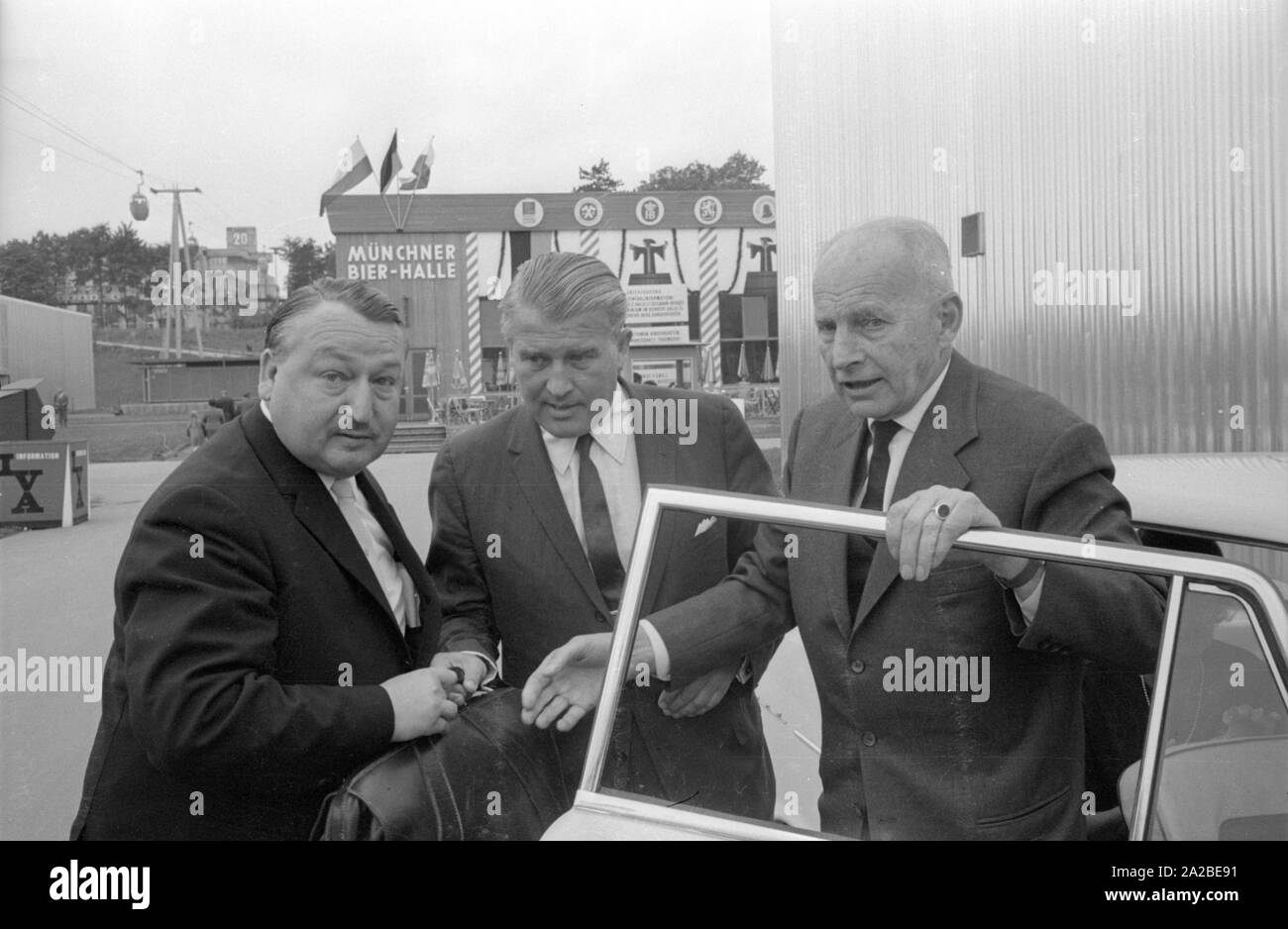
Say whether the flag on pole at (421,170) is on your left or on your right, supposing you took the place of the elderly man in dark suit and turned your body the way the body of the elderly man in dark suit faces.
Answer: on your right

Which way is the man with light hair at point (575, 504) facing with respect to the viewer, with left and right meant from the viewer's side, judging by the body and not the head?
facing the viewer

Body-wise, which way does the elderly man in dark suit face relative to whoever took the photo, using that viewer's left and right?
facing the viewer and to the left of the viewer

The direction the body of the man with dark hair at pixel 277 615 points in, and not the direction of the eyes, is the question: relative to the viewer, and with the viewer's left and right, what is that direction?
facing the viewer and to the right of the viewer

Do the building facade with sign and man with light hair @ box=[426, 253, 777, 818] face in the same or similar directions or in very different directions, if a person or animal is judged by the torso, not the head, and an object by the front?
same or similar directions

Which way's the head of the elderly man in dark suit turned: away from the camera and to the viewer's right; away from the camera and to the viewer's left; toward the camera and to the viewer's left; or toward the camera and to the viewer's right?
toward the camera and to the viewer's left

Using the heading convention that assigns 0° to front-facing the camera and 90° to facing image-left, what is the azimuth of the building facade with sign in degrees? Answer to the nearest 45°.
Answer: approximately 0°
